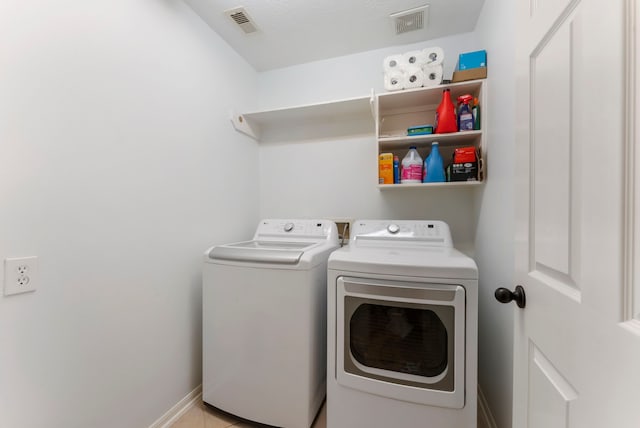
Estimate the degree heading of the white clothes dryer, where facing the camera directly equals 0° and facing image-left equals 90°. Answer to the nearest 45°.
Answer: approximately 0°

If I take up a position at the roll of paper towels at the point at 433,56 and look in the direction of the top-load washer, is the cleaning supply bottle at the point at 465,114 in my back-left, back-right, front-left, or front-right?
back-left

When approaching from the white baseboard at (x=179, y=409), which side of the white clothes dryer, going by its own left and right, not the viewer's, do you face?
right
